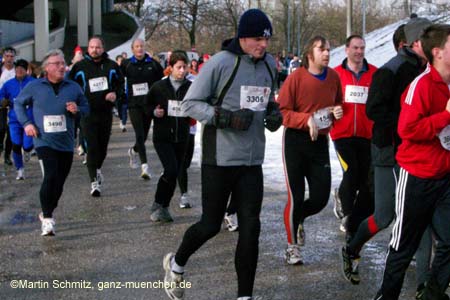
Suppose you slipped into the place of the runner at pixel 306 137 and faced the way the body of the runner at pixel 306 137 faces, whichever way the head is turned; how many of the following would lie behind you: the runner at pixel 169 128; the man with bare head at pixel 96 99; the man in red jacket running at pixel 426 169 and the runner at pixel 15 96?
3

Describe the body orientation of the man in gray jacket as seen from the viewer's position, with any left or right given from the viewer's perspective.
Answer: facing the viewer and to the right of the viewer

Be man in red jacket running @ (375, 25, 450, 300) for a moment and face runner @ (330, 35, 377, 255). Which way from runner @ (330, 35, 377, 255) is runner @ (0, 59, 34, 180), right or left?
left

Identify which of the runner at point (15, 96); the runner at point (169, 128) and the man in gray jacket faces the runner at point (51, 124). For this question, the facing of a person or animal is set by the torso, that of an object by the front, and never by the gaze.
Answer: the runner at point (15, 96)

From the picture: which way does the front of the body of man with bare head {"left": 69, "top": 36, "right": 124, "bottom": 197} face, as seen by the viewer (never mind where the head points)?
toward the camera

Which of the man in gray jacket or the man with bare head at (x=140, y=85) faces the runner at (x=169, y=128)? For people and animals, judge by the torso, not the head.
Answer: the man with bare head

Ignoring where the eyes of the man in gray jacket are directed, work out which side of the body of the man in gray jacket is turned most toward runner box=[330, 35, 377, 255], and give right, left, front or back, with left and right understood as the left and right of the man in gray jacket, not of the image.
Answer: left

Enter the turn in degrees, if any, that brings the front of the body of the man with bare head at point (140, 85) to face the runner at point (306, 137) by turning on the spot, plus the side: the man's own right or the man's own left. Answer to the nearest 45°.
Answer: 0° — they already face them

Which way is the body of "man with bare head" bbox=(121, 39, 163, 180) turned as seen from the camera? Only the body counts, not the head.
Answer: toward the camera

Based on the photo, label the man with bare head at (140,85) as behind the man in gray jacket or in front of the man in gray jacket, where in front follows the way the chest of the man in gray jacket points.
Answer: behind

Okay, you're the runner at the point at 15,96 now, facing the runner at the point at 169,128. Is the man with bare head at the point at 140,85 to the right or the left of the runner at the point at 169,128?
left

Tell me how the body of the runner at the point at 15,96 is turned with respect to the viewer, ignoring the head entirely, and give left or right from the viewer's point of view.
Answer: facing the viewer

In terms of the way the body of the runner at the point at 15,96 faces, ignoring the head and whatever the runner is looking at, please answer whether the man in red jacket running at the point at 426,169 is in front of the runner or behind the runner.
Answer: in front

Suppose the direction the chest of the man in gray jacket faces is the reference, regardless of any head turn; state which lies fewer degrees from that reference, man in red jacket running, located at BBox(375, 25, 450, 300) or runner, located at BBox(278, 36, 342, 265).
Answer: the man in red jacket running
